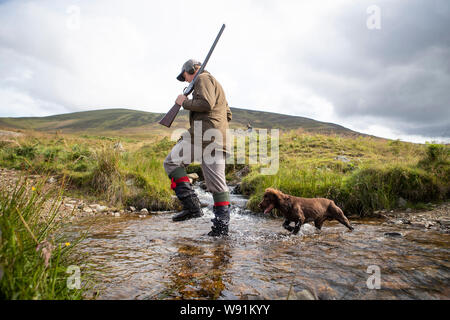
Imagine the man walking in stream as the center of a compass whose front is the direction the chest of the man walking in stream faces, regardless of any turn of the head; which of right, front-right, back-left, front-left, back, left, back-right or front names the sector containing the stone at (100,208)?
front-right

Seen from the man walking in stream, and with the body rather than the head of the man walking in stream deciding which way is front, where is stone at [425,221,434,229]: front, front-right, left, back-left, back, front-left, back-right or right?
back

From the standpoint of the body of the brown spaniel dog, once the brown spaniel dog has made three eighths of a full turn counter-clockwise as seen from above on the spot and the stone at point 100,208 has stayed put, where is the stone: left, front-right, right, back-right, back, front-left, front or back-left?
back-right

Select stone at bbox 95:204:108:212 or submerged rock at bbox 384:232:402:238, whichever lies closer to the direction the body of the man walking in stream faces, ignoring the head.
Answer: the stone

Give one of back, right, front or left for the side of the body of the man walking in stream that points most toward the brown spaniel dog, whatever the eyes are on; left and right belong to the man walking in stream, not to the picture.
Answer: back

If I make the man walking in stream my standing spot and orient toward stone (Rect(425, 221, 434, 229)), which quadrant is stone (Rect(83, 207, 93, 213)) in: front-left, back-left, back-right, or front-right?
back-left

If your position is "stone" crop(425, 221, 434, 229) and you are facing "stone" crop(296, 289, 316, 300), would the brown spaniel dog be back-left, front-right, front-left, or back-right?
front-right

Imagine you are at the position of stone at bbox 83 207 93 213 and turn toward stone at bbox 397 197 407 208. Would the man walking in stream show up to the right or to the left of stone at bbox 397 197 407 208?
right

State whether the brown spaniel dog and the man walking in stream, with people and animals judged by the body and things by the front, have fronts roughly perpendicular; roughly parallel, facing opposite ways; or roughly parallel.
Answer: roughly parallel

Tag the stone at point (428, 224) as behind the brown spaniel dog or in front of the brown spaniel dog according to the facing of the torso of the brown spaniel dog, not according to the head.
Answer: behind

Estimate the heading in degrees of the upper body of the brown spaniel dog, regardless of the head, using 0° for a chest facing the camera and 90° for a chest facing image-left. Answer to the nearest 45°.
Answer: approximately 90°

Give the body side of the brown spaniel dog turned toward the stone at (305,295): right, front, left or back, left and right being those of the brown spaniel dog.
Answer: left

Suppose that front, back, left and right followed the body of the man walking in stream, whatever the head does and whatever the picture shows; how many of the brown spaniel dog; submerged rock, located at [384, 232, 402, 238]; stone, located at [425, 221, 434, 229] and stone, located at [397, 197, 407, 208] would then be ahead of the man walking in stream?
0

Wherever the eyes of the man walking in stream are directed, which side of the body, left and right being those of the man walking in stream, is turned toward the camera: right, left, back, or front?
left

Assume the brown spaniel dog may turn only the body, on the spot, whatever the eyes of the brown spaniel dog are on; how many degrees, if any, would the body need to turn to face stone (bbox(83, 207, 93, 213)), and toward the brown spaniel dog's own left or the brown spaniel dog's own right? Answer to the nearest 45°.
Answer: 0° — it already faces it

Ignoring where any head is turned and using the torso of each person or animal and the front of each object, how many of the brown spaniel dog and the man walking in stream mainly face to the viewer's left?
2

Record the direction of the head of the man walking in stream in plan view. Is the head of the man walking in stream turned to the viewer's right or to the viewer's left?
to the viewer's left

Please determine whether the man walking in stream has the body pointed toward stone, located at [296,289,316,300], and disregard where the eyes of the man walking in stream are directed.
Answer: no
